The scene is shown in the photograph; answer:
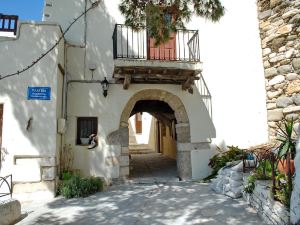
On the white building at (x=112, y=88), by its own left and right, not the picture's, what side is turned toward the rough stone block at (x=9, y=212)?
front

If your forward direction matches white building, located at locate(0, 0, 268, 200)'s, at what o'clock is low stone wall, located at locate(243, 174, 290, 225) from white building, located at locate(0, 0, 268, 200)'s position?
The low stone wall is roughly at 11 o'clock from the white building.

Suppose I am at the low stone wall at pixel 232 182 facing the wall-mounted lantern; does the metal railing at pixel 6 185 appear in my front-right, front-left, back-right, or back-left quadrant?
front-left

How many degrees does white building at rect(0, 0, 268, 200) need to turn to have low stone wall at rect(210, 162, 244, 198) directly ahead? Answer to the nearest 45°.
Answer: approximately 45° to its left

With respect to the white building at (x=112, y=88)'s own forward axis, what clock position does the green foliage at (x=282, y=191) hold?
The green foliage is roughly at 11 o'clock from the white building.

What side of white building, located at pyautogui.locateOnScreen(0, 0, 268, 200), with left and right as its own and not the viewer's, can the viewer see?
front

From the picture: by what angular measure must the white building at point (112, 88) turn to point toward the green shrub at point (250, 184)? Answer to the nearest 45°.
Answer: approximately 45° to its left

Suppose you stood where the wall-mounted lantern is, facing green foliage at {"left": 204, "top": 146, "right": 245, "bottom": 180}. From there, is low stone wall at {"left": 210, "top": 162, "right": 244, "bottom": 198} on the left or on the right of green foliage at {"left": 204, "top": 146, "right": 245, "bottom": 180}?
right

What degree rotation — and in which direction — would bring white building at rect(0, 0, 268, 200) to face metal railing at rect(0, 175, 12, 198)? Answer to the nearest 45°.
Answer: approximately 45° to its right
